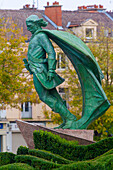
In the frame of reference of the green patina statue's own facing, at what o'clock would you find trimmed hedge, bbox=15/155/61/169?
The trimmed hedge is roughly at 9 o'clock from the green patina statue.

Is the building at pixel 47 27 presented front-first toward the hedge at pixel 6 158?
yes

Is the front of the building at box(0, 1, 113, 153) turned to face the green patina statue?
yes

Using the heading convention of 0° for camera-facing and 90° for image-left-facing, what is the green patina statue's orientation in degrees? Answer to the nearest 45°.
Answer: approximately 45°

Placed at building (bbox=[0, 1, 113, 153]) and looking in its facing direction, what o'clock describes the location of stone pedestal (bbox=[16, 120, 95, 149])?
The stone pedestal is roughly at 12 o'clock from the building.

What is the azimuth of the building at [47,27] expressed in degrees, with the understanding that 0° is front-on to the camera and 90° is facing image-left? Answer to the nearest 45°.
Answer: approximately 0°

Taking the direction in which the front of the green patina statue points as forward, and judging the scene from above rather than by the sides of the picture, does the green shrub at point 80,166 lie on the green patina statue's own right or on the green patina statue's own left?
on the green patina statue's own left

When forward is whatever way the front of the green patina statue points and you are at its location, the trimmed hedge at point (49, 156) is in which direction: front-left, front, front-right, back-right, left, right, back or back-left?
front-left

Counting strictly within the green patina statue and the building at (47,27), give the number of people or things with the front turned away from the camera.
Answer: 0

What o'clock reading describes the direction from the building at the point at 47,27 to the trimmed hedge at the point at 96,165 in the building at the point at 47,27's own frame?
The trimmed hedge is roughly at 12 o'clock from the building.

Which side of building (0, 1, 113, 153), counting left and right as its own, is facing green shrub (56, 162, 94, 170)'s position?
front

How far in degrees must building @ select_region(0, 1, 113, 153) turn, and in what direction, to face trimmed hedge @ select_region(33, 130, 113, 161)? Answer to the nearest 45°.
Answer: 0° — it already faces it
